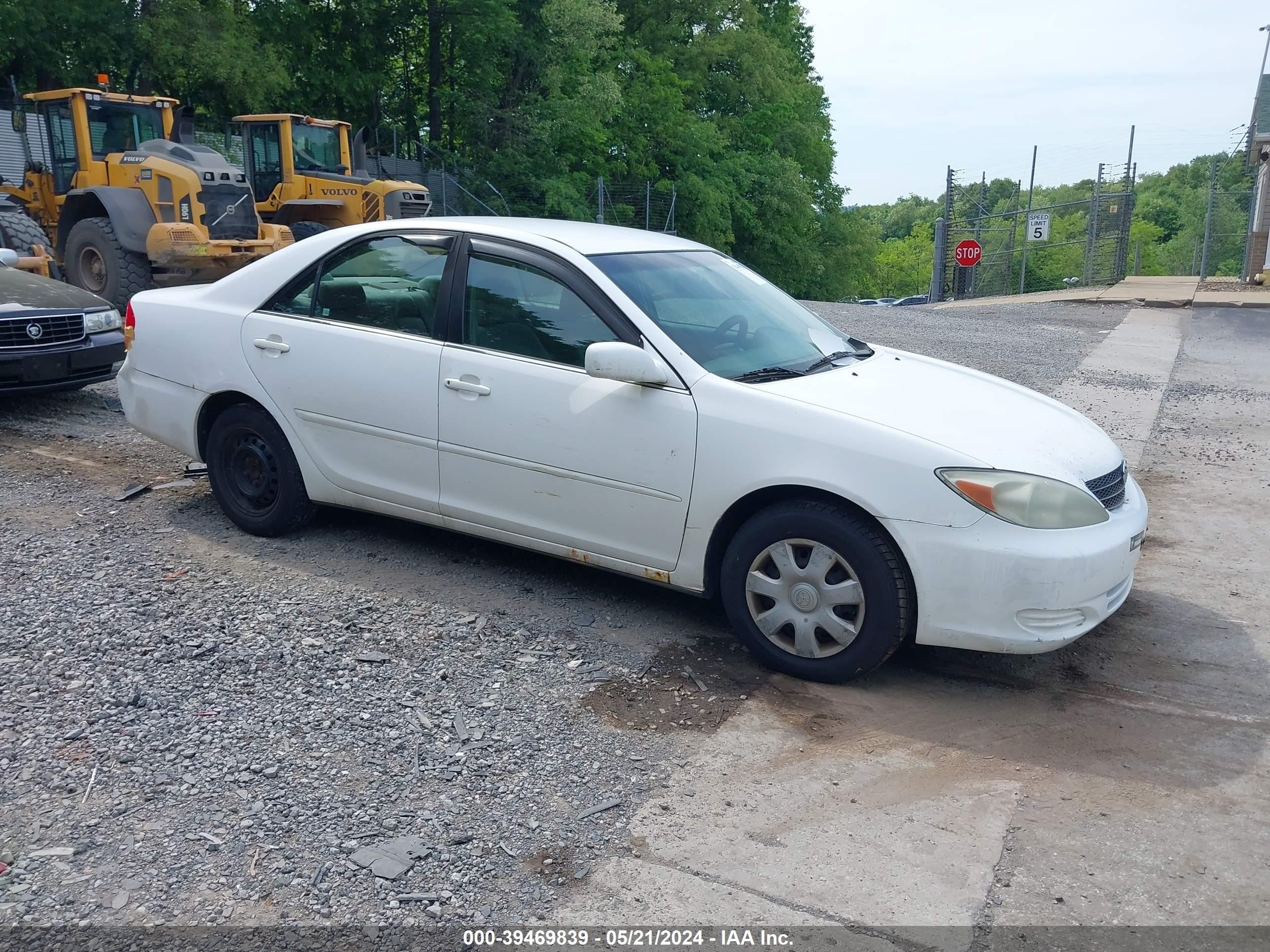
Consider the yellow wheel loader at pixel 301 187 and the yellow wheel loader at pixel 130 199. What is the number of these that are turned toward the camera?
0

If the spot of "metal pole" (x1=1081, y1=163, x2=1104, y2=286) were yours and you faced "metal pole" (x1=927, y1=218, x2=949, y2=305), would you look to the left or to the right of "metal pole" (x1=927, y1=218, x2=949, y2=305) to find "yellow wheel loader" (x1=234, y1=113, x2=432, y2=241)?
left

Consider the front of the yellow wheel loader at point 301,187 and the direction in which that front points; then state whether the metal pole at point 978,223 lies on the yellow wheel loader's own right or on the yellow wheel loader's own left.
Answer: on the yellow wheel loader's own right

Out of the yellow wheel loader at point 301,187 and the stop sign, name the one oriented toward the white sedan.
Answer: the stop sign

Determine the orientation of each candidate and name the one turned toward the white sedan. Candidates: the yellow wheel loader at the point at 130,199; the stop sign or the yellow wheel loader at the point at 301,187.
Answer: the stop sign

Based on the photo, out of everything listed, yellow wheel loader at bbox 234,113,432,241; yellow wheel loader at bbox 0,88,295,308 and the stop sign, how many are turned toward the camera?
1

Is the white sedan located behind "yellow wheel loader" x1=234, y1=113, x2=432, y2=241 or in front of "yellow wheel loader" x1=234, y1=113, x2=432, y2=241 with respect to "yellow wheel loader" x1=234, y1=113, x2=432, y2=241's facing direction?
behind

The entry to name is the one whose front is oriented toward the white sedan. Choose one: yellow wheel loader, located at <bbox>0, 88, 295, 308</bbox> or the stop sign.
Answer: the stop sign

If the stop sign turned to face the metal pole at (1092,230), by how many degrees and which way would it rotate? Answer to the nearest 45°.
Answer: approximately 90° to its left

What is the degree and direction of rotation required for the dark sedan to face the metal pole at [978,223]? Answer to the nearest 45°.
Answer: approximately 90° to its left

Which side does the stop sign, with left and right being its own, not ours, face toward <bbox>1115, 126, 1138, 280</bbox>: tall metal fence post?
left

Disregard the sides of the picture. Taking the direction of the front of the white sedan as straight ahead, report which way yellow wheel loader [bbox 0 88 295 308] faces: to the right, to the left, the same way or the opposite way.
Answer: the opposite way

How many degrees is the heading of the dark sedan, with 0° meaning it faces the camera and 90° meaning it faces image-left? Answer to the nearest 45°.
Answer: approximately 315°

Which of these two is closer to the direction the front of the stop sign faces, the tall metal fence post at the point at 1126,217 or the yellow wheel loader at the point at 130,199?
the yellow wheel loader

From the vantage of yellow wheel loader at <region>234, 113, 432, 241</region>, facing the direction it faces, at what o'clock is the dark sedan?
The dark sedan is roughly at 8 o'clock from the yellow wheel loader.

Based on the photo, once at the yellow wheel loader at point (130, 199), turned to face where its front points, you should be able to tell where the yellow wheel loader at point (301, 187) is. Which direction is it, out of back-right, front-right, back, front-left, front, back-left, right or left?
right

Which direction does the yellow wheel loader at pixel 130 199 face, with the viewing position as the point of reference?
facing away from the viewer and to the left of the viewer

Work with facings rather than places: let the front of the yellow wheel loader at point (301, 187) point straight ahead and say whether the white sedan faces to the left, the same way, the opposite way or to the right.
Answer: the opposite way

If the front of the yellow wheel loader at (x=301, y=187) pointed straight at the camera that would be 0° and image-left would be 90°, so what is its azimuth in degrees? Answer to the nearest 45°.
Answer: approximately 135°

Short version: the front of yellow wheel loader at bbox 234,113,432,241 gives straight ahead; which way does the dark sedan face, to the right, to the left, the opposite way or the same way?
the opposite way

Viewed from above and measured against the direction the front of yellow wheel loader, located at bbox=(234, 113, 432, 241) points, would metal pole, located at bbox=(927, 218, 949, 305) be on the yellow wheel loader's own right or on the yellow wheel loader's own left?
on the yellow wheel loader's own right
